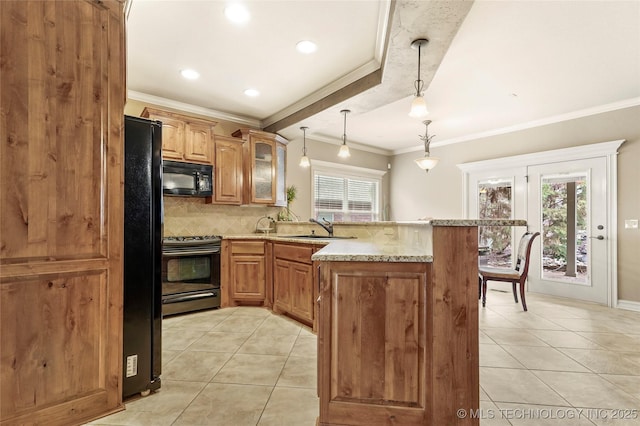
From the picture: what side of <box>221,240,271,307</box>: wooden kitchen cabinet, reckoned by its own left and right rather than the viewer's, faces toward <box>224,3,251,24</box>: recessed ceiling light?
front

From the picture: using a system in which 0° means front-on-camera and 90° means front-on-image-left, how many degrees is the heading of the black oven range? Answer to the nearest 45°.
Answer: approximately 315°

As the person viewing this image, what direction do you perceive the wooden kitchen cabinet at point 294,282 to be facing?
facing the viewer and to the left of the viewer

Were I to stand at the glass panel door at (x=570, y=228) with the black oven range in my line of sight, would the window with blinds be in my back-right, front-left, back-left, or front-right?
front-right

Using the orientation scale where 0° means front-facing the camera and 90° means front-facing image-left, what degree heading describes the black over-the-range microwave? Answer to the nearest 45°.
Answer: approximately 315°

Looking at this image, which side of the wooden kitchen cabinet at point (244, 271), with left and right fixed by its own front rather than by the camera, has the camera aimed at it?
front

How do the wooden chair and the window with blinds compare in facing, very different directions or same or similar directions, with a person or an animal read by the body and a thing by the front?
very different directions

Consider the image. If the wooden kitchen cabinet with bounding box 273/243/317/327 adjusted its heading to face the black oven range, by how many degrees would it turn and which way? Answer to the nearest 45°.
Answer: approximately 45° to its right

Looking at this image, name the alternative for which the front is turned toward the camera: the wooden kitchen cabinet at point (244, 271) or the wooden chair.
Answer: the wooden kitchen cabinet

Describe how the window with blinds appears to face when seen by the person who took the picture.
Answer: facing the viewer and to the right of the viewer

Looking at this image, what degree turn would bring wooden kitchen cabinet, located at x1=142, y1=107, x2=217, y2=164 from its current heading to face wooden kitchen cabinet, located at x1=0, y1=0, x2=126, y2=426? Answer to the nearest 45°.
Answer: approximately 45° to its right

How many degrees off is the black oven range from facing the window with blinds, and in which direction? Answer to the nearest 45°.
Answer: approximately 90° to its left

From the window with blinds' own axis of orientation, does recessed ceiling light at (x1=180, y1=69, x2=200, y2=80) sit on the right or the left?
on its right
